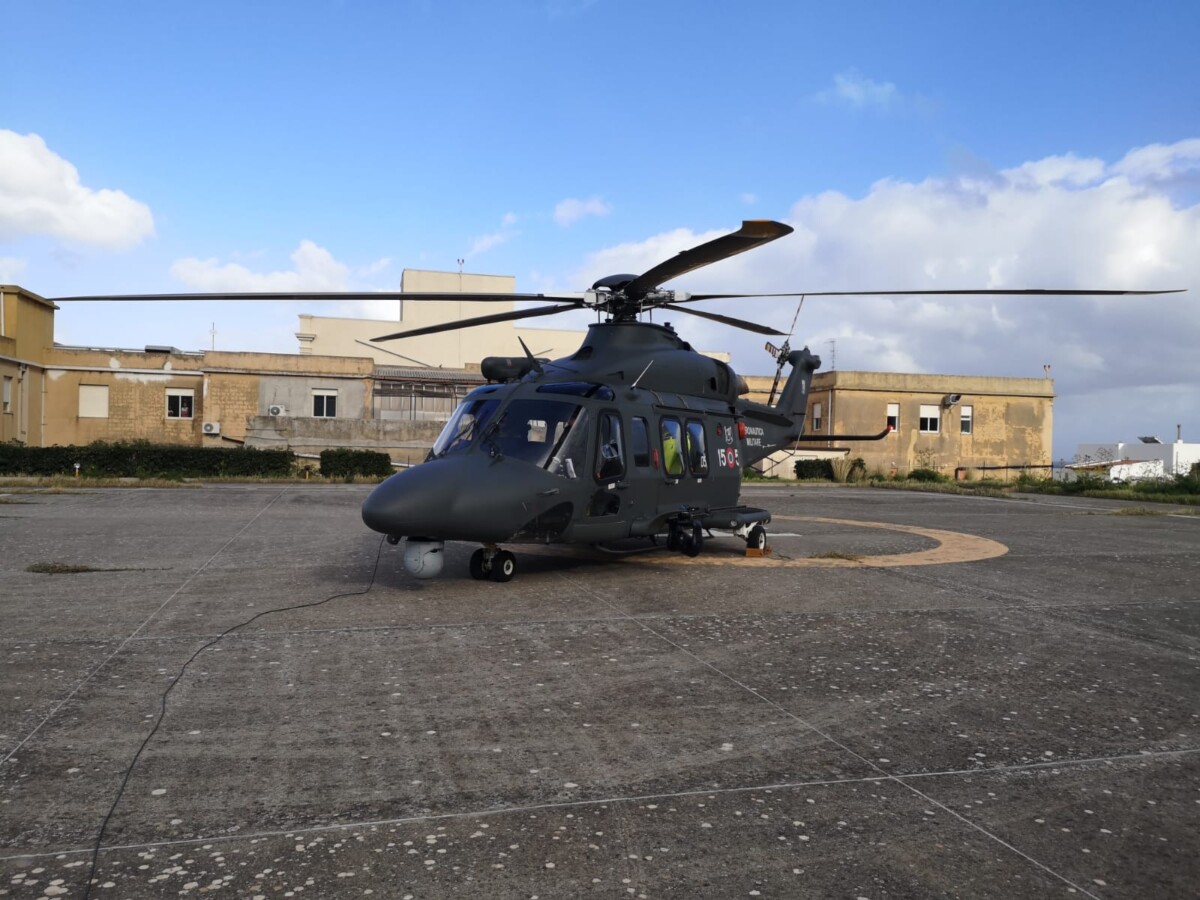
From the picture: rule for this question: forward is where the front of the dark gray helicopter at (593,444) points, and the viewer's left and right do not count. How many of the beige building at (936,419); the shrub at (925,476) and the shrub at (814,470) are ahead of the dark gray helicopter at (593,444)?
0

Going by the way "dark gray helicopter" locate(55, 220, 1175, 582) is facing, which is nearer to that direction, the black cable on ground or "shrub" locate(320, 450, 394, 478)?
the black cable on ground

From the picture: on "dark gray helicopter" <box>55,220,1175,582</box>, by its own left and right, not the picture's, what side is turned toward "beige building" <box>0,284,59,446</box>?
right

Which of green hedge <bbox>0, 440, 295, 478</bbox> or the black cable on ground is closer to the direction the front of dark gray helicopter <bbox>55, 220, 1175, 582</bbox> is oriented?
the black cable on ground

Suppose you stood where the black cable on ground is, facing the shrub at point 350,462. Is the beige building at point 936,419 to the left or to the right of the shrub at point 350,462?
right

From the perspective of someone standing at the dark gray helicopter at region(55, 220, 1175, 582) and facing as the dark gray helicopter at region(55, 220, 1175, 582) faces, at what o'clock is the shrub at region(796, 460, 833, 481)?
The shrub is roughly at 5 o'clock from the dark gray helicopter.

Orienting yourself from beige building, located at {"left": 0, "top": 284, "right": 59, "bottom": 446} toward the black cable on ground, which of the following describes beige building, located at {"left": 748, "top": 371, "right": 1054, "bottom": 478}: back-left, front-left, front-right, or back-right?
front-left

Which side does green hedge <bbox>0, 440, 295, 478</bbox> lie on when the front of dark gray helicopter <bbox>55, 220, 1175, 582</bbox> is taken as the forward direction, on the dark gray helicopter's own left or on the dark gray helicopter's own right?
on the dark gray helicopter's own right

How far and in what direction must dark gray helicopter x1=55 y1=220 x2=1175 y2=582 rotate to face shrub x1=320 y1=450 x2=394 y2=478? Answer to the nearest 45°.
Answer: approximately 90° to its right

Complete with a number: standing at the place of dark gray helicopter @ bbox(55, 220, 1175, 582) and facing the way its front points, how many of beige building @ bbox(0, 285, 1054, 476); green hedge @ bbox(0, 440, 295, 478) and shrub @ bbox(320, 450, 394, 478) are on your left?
0

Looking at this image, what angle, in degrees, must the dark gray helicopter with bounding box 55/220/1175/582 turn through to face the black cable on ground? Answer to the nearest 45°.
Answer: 0° — it already faces it

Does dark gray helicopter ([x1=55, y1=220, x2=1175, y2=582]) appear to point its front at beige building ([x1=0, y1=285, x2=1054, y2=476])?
no

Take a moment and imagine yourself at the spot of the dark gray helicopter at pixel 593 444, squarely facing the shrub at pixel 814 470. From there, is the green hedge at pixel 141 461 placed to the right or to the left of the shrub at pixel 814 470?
left

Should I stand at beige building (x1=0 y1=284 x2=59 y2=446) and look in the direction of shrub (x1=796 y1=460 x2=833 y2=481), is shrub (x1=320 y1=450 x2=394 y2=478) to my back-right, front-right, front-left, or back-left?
front-right

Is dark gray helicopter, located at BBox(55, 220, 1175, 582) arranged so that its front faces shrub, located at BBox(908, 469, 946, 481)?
no

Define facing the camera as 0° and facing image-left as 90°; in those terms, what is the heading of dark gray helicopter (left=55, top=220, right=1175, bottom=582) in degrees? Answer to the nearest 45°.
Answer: approximately 45°

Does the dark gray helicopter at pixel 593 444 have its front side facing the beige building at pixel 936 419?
no

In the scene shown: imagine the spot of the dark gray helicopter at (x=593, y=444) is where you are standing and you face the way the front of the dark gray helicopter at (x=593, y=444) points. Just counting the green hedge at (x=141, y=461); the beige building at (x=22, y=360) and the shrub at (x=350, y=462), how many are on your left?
0
